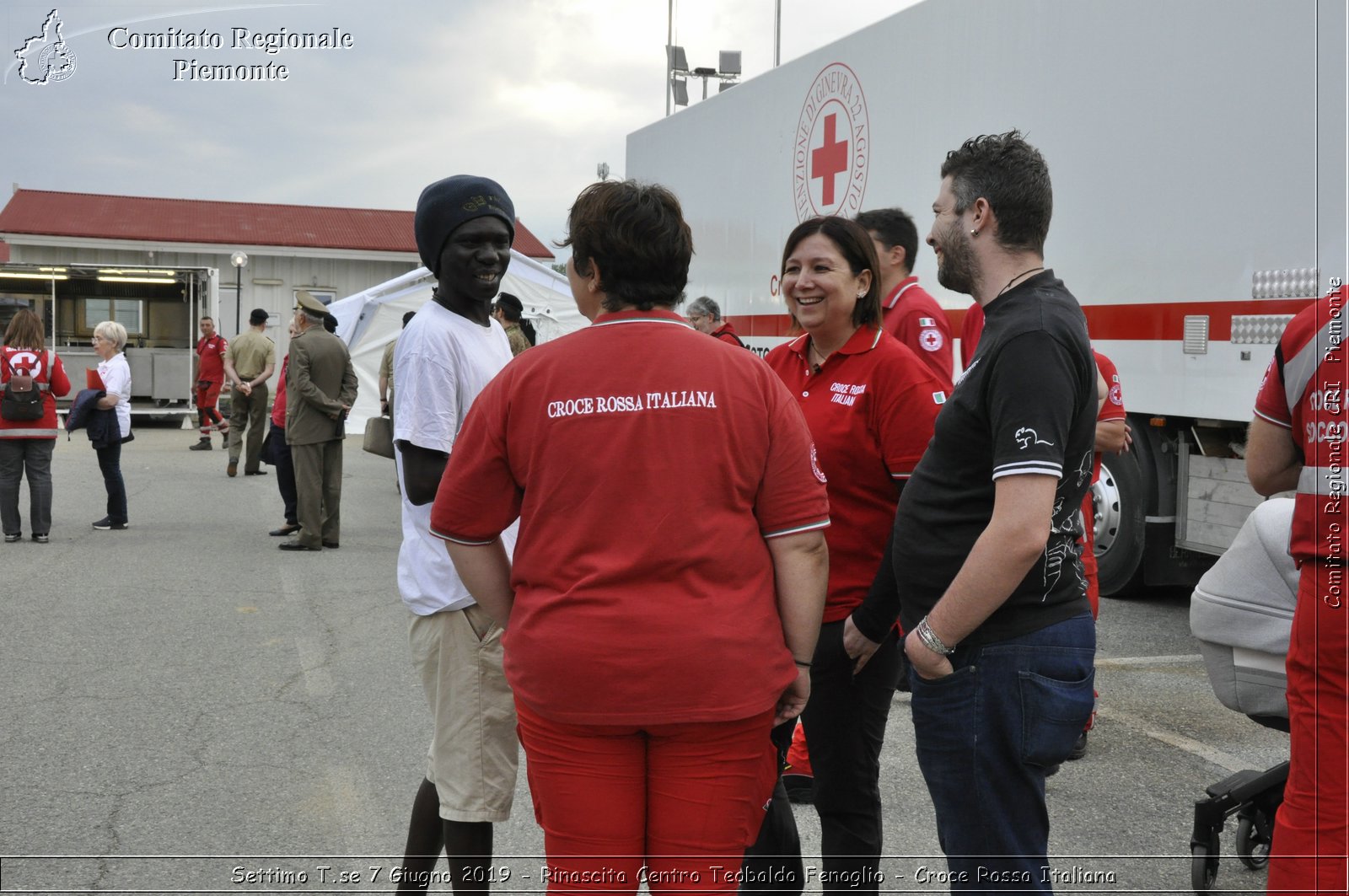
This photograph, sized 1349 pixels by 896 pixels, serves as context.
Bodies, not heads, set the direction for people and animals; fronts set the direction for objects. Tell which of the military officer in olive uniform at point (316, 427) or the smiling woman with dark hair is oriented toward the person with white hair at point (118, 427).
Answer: the military officer in olive uniform

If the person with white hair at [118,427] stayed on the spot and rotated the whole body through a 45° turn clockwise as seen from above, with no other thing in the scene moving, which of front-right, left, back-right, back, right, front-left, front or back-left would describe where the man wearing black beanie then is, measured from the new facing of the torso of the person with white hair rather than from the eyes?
back-left

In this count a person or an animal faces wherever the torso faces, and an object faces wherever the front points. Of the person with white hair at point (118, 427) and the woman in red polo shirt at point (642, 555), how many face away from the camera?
1

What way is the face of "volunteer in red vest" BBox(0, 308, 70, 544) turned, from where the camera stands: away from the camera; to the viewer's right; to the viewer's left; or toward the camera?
away from the camera

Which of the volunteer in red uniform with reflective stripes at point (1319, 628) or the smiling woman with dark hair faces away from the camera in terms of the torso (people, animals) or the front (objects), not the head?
the volunteer in red uniform with reflective stripes

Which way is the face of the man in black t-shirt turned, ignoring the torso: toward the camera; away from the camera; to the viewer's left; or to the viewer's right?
to the viewer's left

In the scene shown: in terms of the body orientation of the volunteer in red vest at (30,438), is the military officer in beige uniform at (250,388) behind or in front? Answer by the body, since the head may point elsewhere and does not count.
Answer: in front

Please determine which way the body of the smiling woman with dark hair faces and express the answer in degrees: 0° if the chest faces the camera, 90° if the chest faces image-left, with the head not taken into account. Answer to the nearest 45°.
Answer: approximately 45°

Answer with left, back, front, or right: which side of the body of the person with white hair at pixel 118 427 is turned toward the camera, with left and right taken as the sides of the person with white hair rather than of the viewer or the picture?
left

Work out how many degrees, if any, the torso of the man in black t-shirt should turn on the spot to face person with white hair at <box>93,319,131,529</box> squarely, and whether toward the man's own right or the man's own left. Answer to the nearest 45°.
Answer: approximately 45° to the man's own right

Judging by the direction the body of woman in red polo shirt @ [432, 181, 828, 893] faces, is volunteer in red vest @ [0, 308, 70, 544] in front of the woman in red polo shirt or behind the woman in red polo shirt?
in front

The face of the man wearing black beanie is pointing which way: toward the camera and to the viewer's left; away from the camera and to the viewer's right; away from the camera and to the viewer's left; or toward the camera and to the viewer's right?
toward the camera and to the viewer's right

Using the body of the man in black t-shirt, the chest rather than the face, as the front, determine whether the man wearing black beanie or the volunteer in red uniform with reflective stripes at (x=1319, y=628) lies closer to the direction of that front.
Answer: the man wearing black beanie

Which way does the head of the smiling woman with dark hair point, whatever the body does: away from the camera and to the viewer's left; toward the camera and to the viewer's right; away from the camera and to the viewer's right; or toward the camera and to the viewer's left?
toward the camera and to the viewer's left

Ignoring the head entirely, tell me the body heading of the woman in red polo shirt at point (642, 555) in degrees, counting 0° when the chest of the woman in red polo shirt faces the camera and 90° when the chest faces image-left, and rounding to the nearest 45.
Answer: approximately 180°
